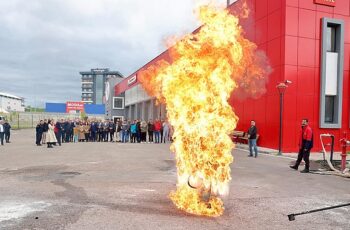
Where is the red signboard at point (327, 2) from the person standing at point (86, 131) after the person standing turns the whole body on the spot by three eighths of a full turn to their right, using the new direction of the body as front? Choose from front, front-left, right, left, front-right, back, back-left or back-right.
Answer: back

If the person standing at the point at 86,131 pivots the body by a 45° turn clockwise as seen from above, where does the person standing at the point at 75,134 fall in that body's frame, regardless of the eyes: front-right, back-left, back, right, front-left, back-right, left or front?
front

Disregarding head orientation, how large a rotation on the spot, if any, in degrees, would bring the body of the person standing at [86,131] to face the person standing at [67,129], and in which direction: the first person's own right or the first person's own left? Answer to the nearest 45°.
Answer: approximately 45° to the first person's own right

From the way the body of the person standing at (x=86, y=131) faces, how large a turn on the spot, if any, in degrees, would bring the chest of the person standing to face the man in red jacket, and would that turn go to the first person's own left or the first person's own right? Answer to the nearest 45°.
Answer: approximately 45° to the first person's own left

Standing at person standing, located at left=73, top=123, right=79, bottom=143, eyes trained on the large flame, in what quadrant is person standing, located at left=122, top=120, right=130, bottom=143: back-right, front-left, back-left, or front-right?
front-left

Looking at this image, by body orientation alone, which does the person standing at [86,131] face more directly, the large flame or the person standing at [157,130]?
the large flame

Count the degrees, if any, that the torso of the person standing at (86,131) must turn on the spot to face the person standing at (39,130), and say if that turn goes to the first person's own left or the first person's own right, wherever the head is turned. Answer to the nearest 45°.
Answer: approximately 45° to the first person's own right

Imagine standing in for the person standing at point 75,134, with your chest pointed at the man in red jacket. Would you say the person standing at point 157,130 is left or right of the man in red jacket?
left

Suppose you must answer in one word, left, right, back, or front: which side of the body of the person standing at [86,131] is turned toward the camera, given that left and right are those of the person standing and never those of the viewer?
front

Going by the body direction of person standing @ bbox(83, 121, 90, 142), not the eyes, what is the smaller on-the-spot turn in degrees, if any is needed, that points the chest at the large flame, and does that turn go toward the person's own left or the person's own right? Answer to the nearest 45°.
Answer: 0° — they already face it

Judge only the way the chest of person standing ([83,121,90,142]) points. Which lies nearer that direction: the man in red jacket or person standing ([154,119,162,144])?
the man in red jacket
